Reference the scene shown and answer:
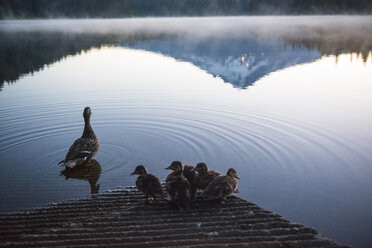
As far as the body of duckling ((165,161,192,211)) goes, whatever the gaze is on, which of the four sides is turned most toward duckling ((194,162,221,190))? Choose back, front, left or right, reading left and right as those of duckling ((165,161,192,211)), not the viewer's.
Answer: right

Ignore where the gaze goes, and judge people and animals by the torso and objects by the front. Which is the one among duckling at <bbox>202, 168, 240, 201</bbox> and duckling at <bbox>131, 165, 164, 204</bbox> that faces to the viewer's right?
duckling at <bbox>202, 168, 240, 201</bbox>

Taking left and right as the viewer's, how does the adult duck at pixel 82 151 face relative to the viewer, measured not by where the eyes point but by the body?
facing away from the viewer and to the right of the viewer

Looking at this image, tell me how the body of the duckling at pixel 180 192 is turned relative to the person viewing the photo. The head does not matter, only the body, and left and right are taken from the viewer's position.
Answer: facing away from the viewer and to the left of the viewer

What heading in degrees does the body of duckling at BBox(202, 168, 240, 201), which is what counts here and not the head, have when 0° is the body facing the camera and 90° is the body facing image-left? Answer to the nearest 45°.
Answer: approximately 270°

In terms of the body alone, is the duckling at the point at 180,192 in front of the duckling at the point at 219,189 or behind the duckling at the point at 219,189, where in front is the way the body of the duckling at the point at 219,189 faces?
behind

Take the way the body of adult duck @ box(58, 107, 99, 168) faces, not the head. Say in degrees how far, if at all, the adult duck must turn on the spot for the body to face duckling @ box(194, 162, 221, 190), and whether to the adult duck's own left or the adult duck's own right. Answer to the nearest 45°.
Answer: approximately 90° to the adult duck's own right

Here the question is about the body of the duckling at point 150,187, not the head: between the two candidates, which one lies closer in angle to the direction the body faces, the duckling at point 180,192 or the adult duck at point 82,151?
the adult duck

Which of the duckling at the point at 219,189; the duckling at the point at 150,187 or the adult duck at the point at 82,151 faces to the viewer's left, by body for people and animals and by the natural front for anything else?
the duckling at the point at 150,187

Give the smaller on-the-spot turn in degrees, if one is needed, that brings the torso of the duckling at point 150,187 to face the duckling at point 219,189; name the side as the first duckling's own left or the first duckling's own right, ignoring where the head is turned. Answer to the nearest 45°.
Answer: approximately 180°

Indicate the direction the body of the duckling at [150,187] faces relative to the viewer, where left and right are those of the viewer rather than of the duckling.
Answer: facing to the left of the viewer

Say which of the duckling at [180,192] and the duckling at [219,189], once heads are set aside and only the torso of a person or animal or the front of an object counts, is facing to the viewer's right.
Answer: the duckling at [219,189]
